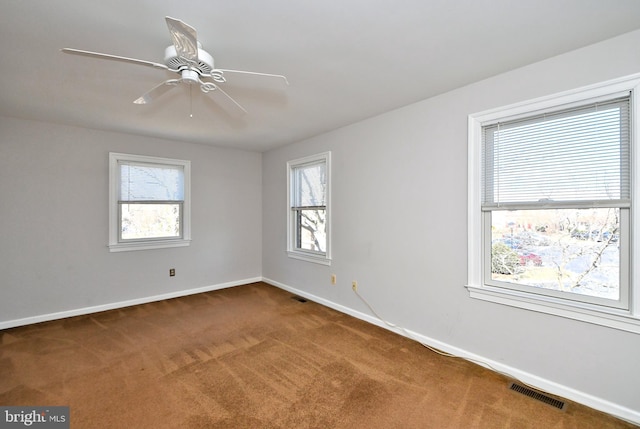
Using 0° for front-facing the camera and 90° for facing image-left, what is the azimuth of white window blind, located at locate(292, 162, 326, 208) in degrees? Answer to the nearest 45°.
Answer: approximately 45°

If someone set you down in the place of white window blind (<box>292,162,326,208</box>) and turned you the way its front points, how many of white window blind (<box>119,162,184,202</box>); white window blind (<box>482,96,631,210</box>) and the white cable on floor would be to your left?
2

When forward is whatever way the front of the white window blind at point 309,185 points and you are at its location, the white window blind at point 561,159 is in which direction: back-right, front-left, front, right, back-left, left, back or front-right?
left

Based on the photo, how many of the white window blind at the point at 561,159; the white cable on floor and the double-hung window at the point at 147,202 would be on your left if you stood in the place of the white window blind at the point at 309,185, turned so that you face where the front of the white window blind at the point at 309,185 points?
2

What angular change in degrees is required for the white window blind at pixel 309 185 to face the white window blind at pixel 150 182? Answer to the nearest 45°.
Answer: approximately 45° to its right

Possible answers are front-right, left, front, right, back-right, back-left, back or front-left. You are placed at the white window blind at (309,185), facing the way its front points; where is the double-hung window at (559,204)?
left

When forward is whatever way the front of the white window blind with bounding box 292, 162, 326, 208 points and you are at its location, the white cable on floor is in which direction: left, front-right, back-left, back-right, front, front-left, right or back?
left

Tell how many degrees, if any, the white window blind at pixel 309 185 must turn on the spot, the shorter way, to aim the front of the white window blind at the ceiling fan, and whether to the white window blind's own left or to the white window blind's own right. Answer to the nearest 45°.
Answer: approximately 45° to the white window blind's own left

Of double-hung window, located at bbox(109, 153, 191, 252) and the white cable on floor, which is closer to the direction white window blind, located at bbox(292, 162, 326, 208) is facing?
the double-hung window
